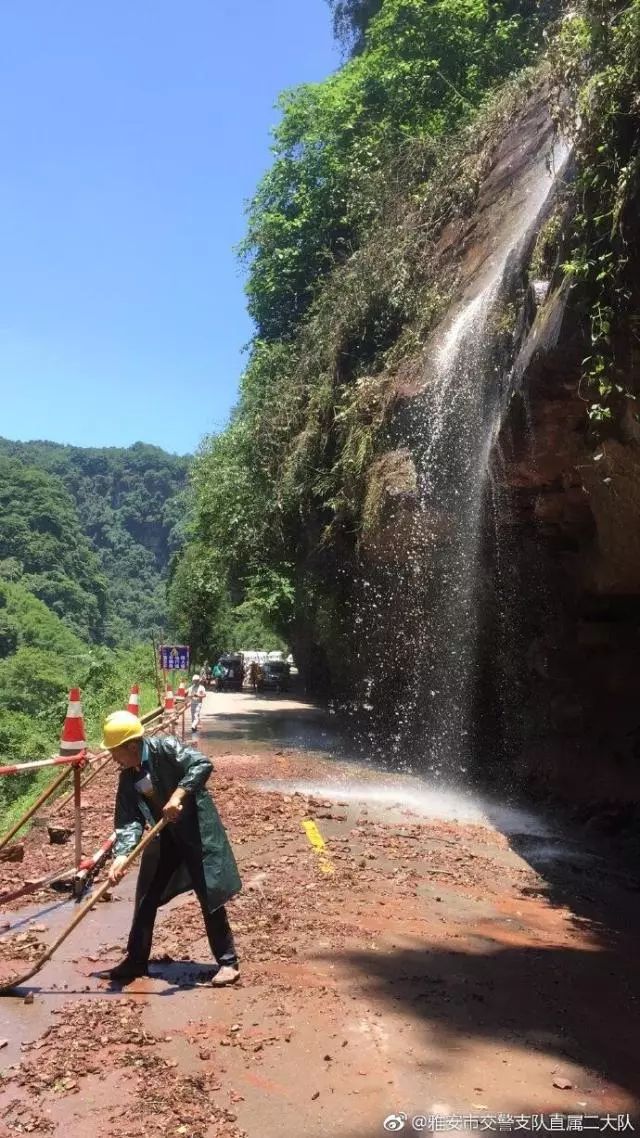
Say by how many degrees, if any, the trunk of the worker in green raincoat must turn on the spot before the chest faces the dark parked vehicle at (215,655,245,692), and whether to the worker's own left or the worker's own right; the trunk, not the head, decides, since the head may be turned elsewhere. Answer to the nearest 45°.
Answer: approximately 135° to the worker's own right

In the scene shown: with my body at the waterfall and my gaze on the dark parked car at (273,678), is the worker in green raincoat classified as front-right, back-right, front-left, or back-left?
back-left

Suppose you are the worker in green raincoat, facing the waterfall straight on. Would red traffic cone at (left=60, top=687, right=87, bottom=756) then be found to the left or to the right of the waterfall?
left

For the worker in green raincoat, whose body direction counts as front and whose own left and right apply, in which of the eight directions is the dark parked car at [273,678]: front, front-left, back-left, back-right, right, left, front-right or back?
back-right

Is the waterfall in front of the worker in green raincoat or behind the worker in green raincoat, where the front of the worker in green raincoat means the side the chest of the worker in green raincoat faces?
behind

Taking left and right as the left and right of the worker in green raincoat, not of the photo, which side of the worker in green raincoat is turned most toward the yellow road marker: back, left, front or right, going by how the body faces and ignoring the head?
back

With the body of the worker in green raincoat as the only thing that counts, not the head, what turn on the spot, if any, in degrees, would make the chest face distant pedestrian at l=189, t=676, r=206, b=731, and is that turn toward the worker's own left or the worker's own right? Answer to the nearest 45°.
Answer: approximately 135° to the worker's own right

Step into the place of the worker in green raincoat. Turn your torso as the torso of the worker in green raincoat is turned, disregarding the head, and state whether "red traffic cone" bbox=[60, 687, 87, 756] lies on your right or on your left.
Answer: on your right

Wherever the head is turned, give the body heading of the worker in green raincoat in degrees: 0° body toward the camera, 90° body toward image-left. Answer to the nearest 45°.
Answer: approximately 45°
